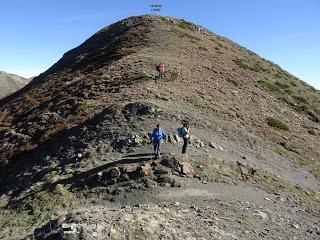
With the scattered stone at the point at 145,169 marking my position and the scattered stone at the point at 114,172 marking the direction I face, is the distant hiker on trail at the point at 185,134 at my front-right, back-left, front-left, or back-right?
back-right

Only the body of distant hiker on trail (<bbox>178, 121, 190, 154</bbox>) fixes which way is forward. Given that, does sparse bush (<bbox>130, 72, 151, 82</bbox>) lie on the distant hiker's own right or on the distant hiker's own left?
on the distant hiker's own left

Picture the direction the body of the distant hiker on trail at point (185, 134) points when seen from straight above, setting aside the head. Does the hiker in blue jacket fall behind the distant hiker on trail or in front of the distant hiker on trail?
behind
